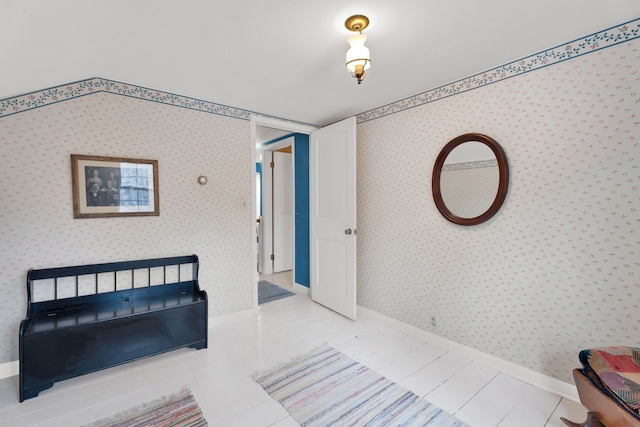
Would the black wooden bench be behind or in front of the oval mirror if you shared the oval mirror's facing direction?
in front

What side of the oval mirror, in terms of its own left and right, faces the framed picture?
front

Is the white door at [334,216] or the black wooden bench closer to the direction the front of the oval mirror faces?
the black wooden bench

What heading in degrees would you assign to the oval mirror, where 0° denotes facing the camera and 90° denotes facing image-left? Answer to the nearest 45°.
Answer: approximately 45°

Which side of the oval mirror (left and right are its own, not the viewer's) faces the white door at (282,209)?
right

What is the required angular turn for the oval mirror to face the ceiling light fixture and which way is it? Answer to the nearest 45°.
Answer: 0° — it already faces it

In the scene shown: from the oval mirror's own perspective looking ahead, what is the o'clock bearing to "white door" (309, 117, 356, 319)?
The white door is roughly at 2 o'clock from the oval mirror.

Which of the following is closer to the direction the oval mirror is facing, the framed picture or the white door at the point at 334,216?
the framed picture

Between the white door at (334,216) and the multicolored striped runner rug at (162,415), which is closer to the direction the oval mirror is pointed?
the multicolored striped runner rug
